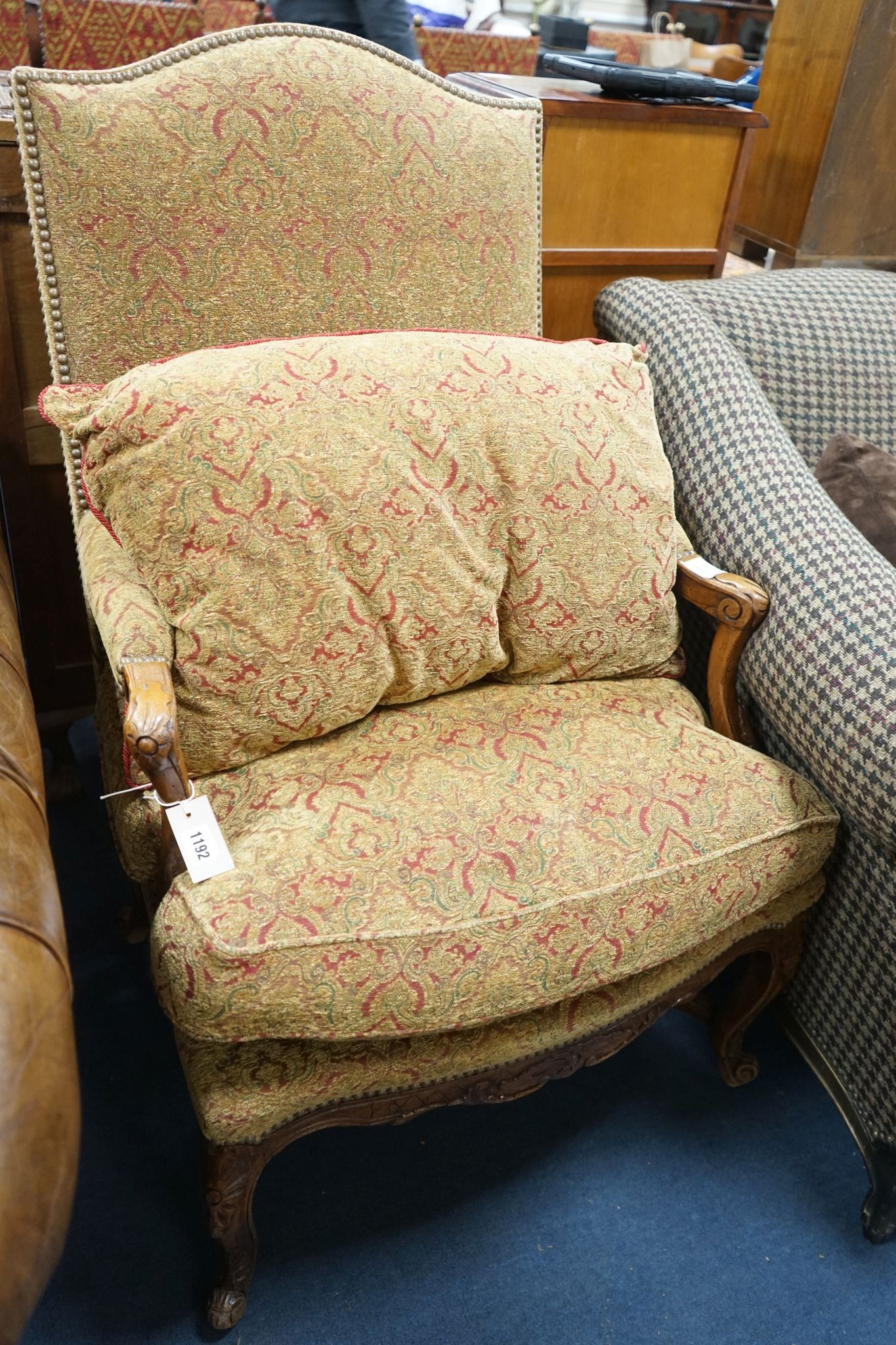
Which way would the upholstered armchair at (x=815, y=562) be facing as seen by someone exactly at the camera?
facing the viewer and to the right of the viewer

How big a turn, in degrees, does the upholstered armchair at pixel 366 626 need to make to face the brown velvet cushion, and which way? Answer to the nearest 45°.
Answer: approximately 90° to its left

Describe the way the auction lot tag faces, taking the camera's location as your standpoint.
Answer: facing the viewer

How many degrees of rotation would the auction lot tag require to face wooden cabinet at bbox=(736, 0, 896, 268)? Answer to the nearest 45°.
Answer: approximately 135° to its left

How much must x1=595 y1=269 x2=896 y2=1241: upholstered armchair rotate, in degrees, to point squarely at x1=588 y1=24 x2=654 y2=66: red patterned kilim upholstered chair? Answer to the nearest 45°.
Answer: approximately 135° to its left

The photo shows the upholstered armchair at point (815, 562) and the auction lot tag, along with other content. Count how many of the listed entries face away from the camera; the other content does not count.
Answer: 0

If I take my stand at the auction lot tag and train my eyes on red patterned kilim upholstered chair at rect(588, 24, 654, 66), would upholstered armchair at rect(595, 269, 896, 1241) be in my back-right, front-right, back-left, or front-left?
front-right

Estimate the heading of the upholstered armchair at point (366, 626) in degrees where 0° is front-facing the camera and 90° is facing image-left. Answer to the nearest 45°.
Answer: approximately 315°

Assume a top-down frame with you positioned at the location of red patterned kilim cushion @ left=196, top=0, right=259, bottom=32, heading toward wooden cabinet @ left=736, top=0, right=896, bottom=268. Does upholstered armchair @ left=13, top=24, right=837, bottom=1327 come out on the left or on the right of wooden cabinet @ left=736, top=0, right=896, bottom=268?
right

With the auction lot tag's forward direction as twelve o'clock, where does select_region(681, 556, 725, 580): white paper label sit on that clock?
The white paper label is roughly at 8 o'clock from the auction lot tag.
